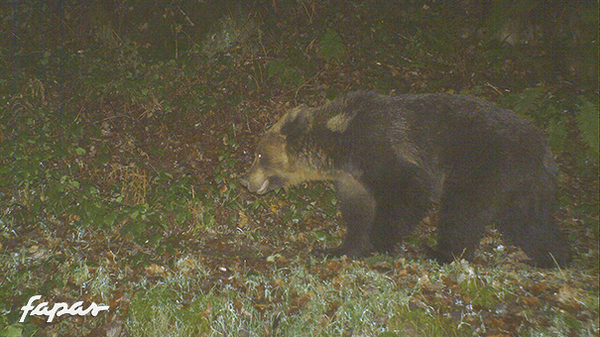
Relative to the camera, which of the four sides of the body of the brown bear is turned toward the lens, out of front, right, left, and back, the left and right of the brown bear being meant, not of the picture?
left
